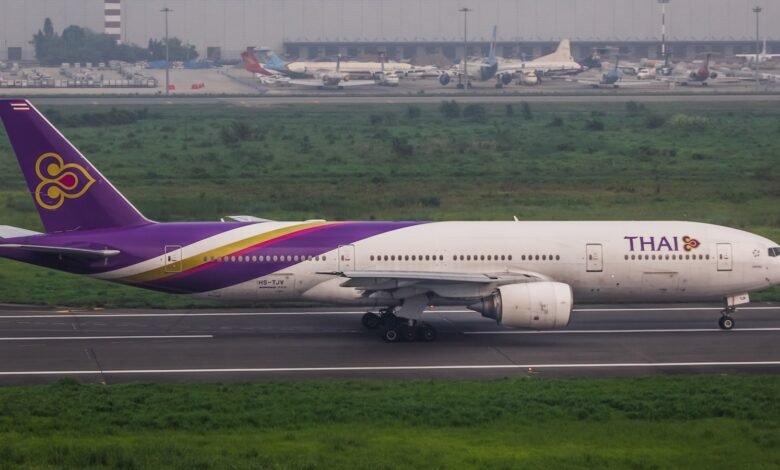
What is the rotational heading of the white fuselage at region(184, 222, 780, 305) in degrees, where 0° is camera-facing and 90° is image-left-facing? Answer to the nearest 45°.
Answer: approximately 270°

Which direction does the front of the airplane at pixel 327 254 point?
to the viewer's right
